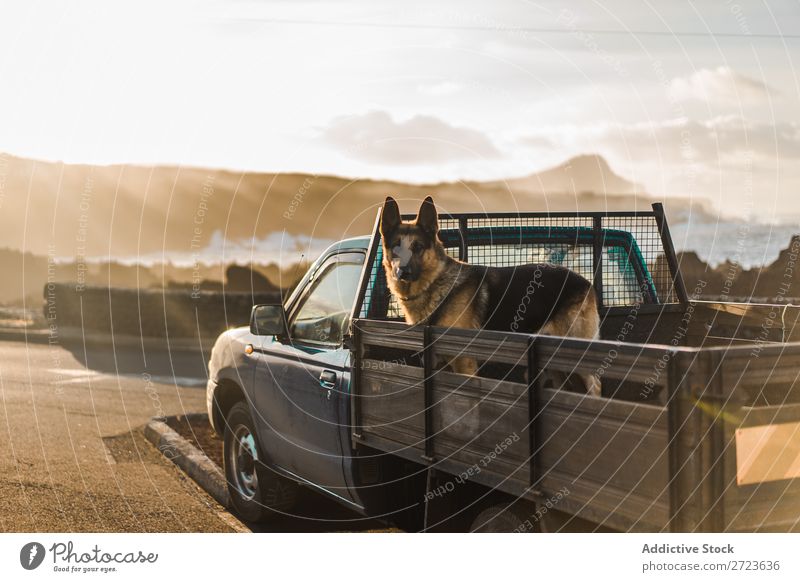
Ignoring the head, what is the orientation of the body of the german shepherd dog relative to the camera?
to the viewer's left

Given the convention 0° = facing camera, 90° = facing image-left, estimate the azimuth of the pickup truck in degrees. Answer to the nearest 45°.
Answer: approximately 135°
